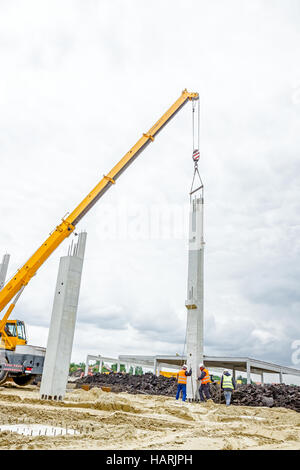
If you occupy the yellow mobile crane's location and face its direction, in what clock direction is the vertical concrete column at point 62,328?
The vertical concrete column is roughly at 2 o'clock from the yellow mobile crane.

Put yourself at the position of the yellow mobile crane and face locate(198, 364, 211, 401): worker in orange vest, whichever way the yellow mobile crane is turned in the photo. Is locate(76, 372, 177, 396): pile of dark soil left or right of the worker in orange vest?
left

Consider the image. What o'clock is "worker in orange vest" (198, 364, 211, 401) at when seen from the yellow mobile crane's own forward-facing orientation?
The worker in orange vest is roughly at 12 o'clock from the yellow mobile crane.

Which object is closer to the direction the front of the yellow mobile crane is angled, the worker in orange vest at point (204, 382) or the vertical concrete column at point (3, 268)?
the worker in orange vest

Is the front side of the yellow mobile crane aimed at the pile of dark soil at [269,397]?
yes

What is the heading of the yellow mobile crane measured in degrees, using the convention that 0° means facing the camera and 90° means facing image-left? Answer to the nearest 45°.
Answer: approximately 270°

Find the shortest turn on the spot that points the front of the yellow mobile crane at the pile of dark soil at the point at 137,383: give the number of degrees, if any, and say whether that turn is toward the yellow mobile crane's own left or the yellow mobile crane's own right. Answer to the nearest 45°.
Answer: approximately 45° to the yellow mobile crane's own left

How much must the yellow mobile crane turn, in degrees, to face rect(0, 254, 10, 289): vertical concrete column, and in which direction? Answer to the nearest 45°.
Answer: approximately 90° to its left
